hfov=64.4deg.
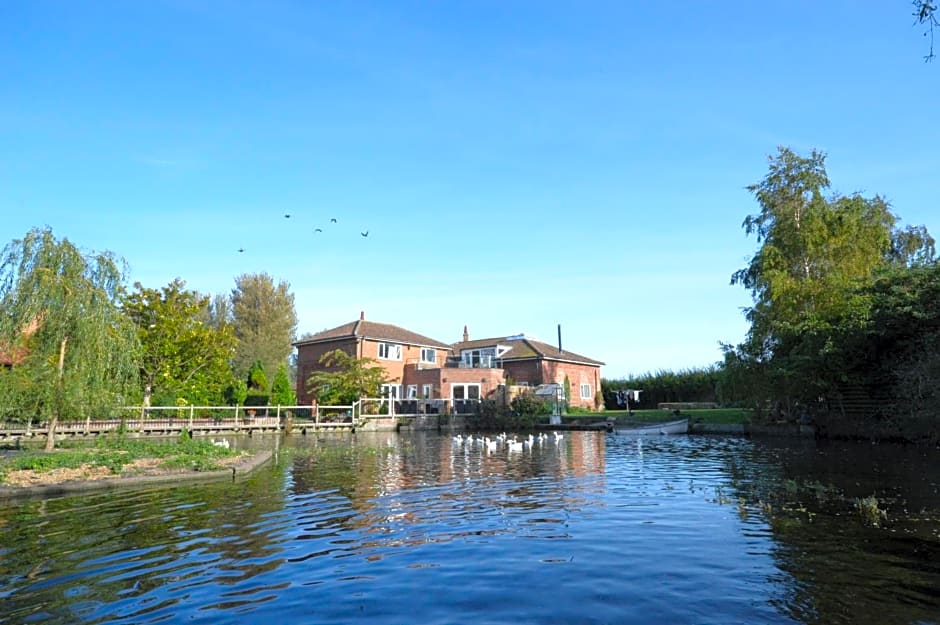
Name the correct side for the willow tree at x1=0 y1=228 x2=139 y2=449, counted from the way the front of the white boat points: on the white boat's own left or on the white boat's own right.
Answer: on the white boat's own right

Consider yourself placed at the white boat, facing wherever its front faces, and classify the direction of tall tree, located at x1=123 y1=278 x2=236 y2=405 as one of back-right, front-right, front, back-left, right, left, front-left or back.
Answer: back

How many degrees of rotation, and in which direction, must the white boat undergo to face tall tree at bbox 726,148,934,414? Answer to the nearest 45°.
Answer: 0° — it already faces it

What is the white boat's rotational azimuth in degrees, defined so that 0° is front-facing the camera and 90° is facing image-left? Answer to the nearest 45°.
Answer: approximately 270°

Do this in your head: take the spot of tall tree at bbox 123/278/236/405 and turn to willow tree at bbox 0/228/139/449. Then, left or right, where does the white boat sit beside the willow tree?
left
